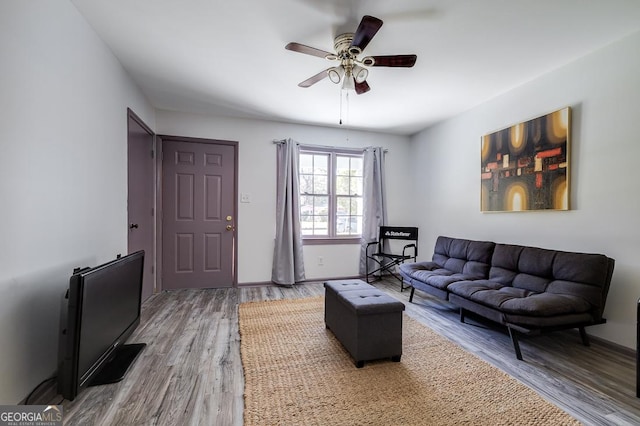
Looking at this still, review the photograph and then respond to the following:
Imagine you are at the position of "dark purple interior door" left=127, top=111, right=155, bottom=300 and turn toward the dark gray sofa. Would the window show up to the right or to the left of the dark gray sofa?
left

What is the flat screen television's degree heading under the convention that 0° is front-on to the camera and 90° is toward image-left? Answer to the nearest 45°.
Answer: approximately 315°

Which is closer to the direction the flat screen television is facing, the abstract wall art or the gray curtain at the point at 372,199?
the abstract wall art

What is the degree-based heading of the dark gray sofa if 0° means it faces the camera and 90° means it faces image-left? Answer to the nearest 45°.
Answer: approximately 45°

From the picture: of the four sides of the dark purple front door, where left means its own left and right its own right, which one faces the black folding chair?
left

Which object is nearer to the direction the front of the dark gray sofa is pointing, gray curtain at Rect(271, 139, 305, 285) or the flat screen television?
the flat screen television

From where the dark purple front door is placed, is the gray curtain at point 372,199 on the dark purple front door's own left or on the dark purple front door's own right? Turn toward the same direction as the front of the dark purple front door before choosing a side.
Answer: on the dark purple front door's own left

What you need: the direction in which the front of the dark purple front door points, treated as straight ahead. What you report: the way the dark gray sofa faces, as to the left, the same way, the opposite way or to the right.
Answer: to the right
